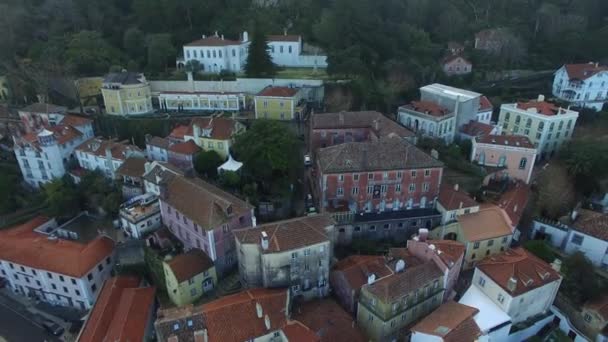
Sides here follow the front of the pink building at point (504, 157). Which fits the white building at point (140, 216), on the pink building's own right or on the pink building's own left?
on the pink building's own right

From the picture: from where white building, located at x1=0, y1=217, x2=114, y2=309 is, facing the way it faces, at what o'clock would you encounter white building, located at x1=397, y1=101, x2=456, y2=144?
white building, located at x1=397, y1=101, x2=456, y2=144 is roughly at 8 o'clock from white building, located at x1=0, y1=217, x2=114, y2=309.

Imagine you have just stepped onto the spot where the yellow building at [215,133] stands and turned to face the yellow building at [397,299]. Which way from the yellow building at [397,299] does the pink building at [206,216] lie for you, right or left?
right

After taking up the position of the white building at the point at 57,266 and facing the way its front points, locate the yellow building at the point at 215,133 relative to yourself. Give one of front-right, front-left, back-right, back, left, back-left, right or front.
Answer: back-left

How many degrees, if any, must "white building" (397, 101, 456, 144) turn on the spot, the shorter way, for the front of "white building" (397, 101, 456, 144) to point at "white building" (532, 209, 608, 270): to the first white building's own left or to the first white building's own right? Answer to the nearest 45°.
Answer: approximately 90° to the first white building's own left

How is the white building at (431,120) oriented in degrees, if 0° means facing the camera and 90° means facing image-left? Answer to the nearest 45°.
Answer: approximately 45°

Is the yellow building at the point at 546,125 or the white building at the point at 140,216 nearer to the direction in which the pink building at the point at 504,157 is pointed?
the white building

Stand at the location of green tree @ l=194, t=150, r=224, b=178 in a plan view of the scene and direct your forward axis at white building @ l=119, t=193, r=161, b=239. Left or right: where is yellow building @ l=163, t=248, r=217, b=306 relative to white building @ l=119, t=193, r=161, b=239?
left

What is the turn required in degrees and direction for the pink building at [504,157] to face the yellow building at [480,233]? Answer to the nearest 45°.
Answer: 0° — it already faces it

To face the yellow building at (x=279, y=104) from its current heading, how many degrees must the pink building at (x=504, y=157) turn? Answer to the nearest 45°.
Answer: approximately 90° to its right

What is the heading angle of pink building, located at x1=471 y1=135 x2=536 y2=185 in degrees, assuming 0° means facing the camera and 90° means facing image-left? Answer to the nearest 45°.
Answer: approximately 0°

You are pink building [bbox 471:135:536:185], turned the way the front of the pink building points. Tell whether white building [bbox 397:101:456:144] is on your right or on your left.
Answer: on your right

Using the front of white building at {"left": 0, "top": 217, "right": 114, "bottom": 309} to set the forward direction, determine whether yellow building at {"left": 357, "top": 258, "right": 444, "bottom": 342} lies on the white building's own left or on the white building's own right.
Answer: on the white building's own left
